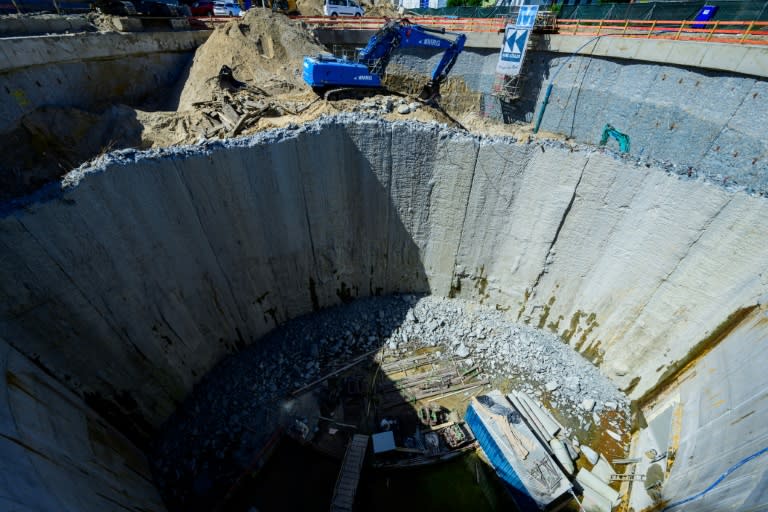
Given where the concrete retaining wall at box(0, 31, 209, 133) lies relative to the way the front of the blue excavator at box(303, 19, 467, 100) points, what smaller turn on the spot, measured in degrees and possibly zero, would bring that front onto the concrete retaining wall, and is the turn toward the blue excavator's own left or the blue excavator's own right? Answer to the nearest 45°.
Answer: approximately 180°

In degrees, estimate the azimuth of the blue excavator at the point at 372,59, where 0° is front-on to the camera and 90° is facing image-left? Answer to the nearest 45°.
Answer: approximately 270°

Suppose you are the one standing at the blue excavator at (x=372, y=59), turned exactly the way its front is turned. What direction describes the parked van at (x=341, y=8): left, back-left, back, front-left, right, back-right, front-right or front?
left

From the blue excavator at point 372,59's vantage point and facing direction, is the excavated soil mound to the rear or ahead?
to the rear

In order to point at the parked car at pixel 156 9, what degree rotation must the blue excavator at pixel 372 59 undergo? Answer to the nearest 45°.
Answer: approximately 135° to its left

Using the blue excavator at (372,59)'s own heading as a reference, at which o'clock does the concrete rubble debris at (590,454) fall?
The concrete rubble debris is roughly at 2 o'clock from the blue excavator.

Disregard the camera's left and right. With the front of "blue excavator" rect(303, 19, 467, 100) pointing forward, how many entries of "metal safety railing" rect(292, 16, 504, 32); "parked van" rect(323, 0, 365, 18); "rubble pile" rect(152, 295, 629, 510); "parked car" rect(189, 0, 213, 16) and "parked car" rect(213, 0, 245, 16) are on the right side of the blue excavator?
1

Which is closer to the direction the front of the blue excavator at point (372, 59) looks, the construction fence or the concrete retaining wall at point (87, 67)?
the construction fence

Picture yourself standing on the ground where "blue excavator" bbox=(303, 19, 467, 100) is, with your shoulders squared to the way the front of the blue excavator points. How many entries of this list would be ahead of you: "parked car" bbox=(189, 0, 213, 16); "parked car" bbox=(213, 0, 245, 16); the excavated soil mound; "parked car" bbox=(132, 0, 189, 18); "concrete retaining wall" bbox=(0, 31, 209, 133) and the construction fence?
1

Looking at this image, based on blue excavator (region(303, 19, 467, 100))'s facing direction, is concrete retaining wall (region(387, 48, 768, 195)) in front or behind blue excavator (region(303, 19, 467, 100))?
in front

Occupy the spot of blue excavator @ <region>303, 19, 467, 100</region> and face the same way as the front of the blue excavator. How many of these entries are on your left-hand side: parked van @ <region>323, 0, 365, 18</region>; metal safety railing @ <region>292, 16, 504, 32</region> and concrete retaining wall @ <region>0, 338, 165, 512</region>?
2

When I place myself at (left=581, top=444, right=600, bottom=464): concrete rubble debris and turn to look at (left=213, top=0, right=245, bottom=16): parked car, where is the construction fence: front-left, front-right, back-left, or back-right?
front-right

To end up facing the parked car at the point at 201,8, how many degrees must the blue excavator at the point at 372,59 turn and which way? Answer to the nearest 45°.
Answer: approximately 135° to its left

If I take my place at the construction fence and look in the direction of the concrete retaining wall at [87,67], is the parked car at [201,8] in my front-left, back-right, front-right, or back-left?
front-right

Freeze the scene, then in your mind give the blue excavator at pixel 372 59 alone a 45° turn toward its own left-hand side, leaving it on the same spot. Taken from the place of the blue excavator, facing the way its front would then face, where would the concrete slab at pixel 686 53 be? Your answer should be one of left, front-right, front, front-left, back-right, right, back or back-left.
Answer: front-right

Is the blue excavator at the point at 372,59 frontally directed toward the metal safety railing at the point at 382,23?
no

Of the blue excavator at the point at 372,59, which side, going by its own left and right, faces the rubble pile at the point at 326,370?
right
